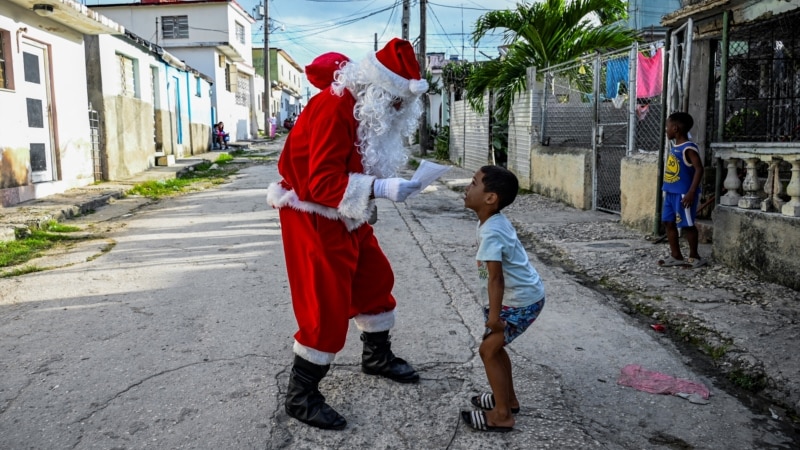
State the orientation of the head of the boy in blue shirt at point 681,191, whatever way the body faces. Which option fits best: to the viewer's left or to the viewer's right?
to the viewer's left

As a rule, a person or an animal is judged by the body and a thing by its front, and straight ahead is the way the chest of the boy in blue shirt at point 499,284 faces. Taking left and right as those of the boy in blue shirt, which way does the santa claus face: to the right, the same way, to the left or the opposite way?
the opposite way

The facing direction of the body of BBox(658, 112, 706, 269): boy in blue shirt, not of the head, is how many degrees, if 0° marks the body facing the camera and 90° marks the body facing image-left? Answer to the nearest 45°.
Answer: approximately 45°

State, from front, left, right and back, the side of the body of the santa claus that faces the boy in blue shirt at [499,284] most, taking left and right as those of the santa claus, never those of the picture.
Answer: front

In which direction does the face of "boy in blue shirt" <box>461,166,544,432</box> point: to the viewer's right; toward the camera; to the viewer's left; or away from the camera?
to the viewer's left

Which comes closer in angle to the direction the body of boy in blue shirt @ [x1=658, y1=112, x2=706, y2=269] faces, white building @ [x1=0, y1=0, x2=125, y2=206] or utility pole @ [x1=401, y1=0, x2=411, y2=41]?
the white building

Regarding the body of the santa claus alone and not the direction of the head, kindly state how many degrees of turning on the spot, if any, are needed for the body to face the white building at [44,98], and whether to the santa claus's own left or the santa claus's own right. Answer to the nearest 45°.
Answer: approximately 135° to the santa claus's own left

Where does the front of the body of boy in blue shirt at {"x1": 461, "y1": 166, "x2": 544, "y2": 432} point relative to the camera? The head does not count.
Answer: to the viewer's left

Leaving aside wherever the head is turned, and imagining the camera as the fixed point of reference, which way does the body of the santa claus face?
to the viewer's right

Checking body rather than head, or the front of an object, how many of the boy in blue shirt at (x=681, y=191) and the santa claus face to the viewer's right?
1

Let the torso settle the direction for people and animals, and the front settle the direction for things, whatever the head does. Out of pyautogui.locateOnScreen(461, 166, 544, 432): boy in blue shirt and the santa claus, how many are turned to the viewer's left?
1

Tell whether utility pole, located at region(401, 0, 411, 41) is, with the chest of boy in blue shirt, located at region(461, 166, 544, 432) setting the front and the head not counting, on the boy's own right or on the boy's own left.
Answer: on the boy's own right

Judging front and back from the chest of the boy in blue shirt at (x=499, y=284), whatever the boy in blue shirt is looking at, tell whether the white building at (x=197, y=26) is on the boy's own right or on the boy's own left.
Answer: on the boy's own right
